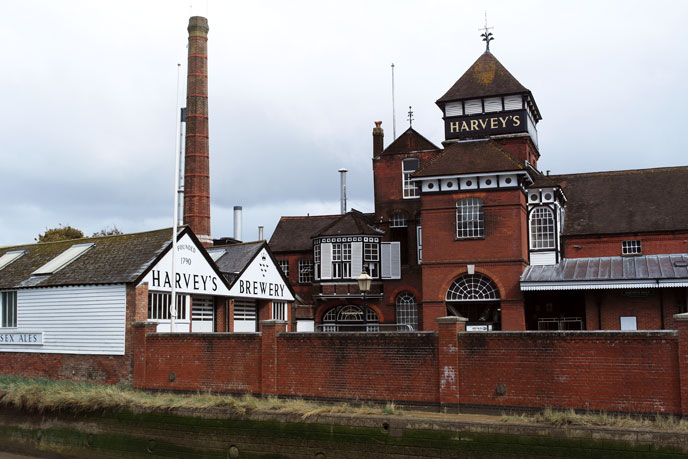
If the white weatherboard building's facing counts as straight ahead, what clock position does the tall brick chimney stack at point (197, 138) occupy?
The tall brick chimney stack is roughly at 8 o'clock from the white weatherboard building.

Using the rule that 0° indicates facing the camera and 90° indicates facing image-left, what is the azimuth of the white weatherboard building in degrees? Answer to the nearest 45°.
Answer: approximately 315°
